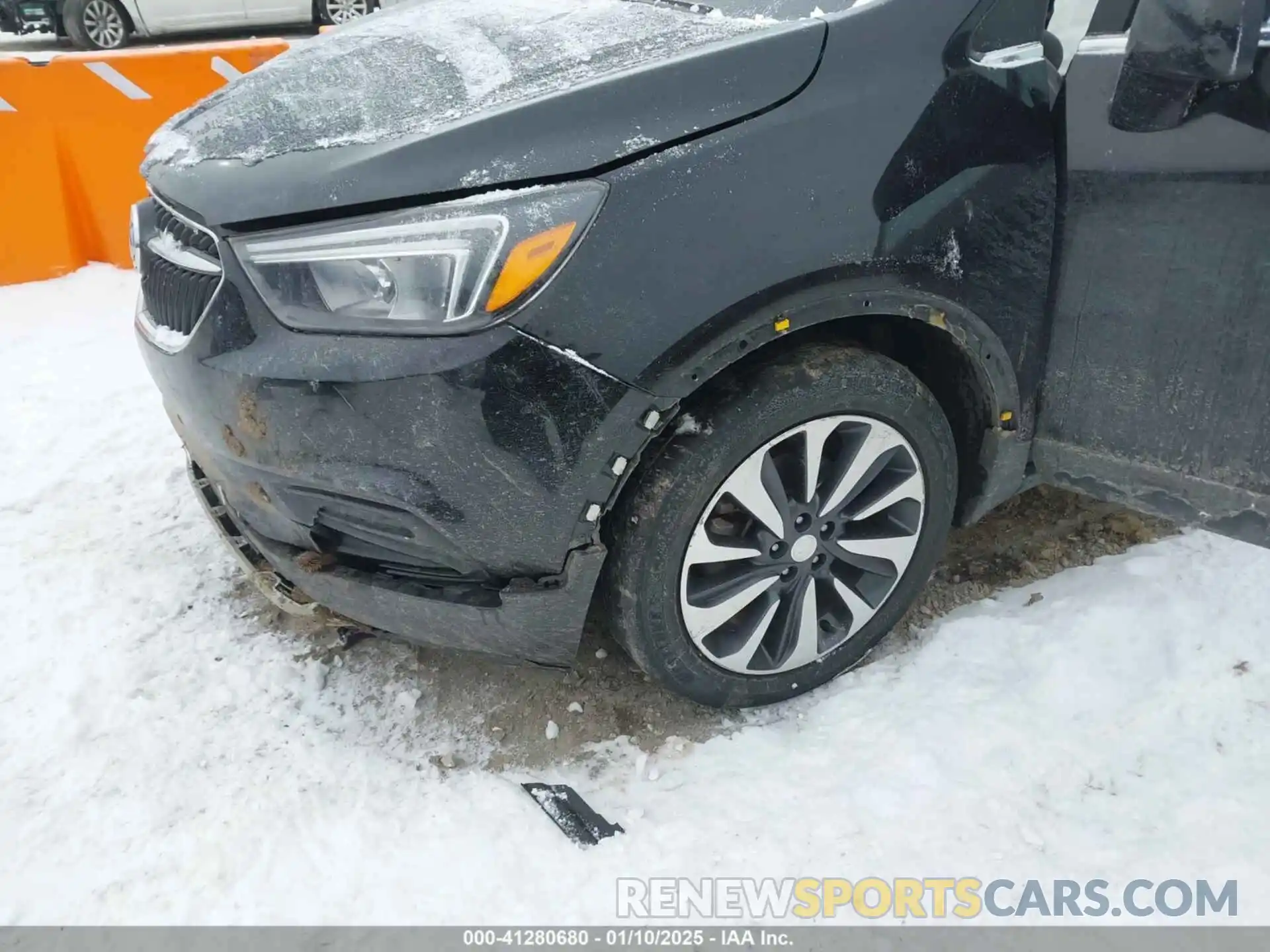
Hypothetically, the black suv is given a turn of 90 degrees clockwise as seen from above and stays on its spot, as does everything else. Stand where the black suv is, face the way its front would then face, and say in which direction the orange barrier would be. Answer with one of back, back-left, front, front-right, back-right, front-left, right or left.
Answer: front

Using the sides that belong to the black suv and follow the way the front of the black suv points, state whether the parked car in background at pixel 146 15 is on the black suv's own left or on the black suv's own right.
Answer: on the black suv's own right

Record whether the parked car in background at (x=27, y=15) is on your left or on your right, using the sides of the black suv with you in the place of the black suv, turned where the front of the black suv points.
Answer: on your right

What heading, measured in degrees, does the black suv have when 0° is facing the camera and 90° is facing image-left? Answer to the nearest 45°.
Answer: approximately 45°
